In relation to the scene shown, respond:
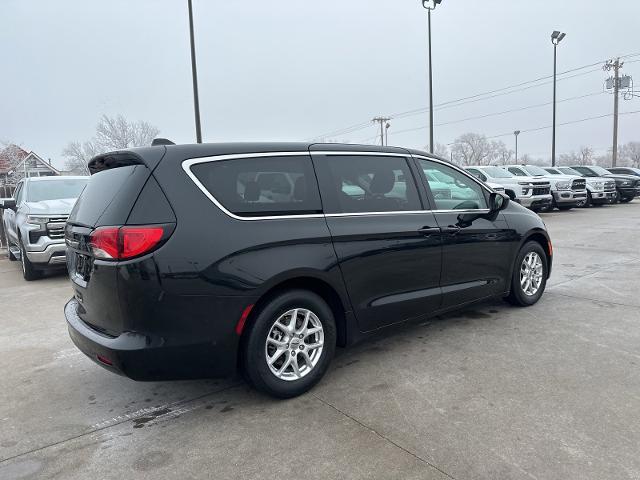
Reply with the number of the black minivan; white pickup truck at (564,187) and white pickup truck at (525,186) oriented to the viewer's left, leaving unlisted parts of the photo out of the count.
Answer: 0

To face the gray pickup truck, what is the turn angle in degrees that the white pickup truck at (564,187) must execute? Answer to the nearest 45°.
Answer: approximately 90° to its right

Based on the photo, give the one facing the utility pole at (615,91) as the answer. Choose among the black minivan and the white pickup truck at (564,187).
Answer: the black minivan

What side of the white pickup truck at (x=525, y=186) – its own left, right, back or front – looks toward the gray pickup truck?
right

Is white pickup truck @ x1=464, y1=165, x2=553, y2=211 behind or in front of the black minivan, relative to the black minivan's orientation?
in front

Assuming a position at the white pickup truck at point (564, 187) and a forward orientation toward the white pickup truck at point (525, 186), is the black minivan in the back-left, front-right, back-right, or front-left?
front-left

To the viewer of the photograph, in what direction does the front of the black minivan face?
facing away from the viewer and to the right of the viewer

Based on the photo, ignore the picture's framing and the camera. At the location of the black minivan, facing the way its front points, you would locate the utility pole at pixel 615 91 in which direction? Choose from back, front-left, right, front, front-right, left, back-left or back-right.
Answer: front

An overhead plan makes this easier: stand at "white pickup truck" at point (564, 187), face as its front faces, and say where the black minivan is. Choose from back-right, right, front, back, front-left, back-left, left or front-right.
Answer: front-right

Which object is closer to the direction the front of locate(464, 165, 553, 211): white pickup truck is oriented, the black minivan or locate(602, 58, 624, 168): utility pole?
the black minivan

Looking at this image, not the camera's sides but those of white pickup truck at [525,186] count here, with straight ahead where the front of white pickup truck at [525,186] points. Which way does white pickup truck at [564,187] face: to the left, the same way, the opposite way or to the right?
the same way

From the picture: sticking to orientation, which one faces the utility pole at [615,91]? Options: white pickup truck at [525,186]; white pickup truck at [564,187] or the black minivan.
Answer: the black minivan

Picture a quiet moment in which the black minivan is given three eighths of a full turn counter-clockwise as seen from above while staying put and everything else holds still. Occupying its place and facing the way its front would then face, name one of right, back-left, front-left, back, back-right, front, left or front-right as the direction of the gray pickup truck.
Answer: front-right

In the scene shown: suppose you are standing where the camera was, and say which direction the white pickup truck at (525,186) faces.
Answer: facing the viewer and to the right of the viewer

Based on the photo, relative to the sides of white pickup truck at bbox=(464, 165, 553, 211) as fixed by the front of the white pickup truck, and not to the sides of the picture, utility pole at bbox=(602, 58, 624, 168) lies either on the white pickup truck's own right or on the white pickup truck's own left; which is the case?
on the white pickup truck's own left

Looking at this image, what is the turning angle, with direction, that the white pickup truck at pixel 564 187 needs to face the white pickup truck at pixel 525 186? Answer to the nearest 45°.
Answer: approximately 90° to its right
